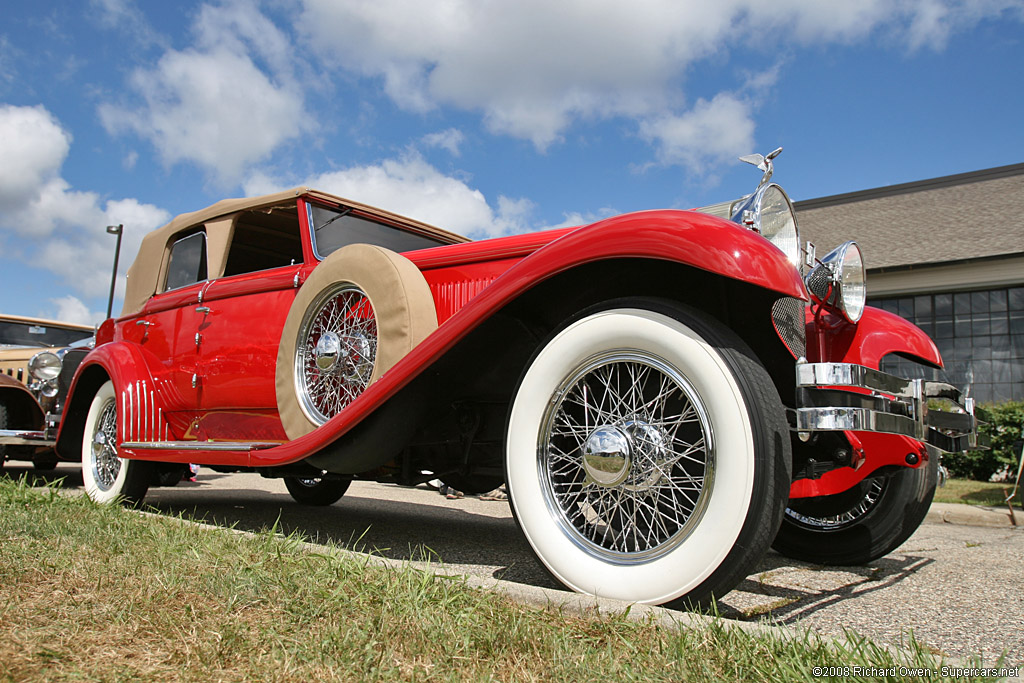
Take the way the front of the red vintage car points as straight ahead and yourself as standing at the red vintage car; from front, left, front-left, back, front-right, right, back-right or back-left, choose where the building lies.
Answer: left

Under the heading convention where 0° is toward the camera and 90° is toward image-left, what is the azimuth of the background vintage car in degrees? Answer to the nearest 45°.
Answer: approximately 315°

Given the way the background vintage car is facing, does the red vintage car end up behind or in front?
in front

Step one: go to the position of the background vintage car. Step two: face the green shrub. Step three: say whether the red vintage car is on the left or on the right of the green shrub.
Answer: right

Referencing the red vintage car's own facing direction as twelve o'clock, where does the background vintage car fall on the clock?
The background vintage car is roughly at 6 o'clock from the red vintage car.

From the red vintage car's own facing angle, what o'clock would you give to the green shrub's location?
The green shrub is roughly at 9 o'clock from the red vintage car.

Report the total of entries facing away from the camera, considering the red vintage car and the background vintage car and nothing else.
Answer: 0
